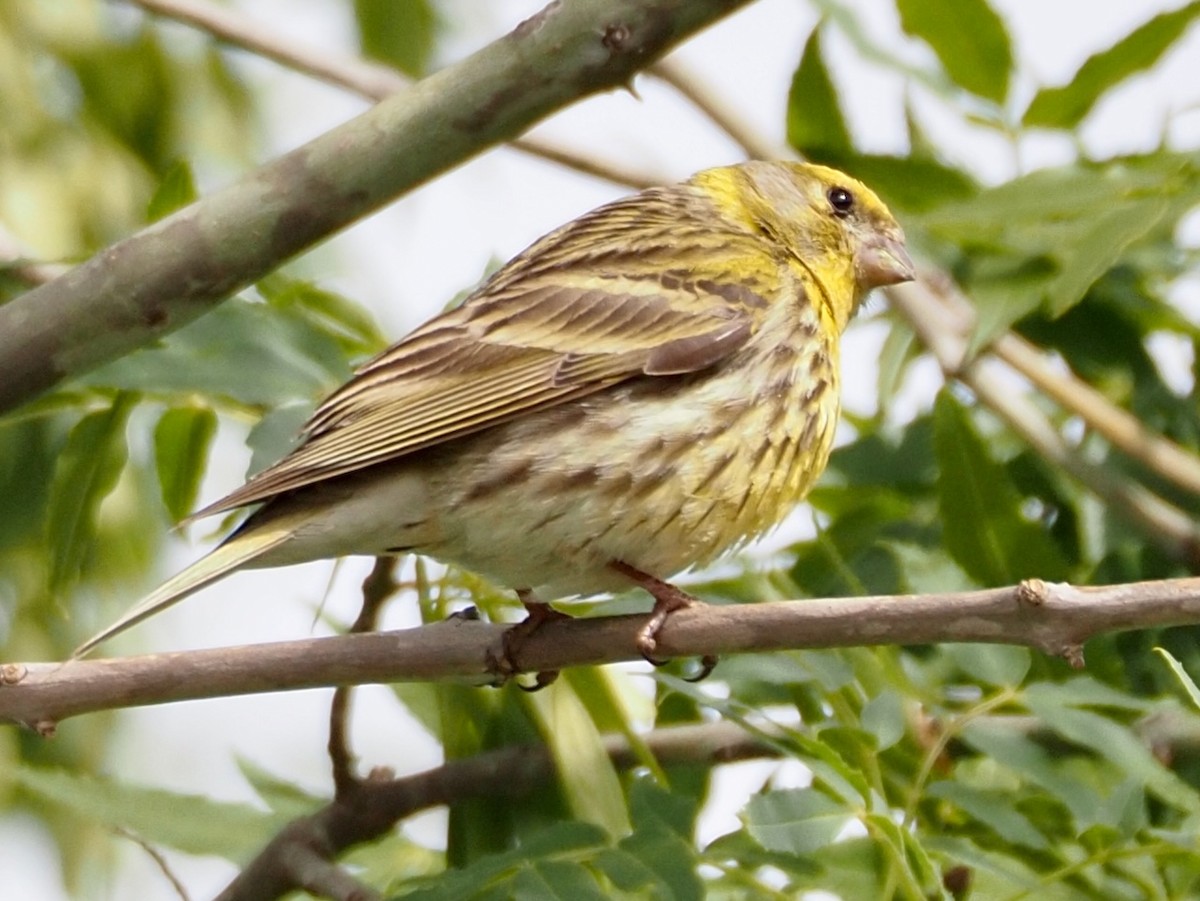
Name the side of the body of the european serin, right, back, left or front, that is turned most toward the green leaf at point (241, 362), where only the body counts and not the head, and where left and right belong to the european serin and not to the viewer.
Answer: back

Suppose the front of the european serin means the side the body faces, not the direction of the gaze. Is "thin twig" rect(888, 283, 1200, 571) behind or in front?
in front

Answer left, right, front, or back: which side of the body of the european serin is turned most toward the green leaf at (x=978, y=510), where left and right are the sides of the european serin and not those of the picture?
front

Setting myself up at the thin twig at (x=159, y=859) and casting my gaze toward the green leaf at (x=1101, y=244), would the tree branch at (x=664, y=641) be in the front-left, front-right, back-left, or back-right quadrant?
front-right

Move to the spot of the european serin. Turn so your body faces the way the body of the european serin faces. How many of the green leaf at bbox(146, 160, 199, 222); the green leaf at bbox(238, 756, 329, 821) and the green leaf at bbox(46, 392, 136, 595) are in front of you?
0

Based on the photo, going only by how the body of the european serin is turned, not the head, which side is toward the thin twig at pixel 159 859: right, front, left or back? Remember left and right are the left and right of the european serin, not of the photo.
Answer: back

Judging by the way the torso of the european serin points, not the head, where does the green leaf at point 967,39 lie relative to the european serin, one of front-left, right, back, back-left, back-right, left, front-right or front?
front

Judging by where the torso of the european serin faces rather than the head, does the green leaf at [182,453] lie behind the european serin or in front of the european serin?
behind

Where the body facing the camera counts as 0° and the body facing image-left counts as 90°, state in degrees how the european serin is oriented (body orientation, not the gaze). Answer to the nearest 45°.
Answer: approximately 270°

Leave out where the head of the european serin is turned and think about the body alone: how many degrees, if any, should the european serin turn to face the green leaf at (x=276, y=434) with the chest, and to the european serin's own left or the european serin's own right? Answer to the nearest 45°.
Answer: approximately 180°
